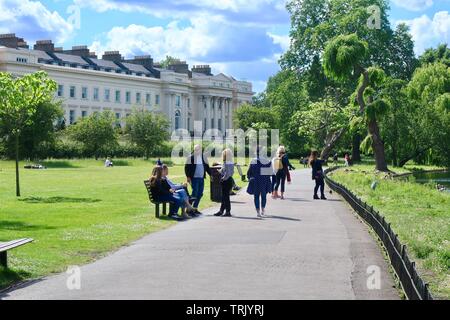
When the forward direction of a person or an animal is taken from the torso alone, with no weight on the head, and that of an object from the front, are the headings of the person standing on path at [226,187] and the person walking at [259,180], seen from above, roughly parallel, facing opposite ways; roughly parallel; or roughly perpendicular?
roughly perpendicular

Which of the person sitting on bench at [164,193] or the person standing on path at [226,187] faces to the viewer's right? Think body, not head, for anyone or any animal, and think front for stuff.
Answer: the person sitting on bench

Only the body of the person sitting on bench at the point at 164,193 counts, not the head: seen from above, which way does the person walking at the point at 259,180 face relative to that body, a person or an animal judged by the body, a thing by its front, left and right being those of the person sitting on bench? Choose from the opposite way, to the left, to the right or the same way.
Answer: to the left

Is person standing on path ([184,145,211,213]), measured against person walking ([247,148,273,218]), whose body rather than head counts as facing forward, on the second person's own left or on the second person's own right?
on the second person's own left

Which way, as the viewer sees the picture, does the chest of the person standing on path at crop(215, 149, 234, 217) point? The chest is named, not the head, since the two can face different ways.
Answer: to the viewer's left

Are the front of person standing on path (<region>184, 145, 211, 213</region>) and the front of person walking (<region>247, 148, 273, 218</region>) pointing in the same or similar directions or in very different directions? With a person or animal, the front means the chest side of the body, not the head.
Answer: very different directions

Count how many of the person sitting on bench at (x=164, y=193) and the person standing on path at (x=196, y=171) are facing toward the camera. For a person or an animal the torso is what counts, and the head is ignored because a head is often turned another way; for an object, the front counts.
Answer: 1

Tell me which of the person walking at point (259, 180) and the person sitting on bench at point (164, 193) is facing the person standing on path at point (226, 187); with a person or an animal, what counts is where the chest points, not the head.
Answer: the person sitting on bench

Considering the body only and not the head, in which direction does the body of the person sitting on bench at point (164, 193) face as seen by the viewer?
to the viewer's right

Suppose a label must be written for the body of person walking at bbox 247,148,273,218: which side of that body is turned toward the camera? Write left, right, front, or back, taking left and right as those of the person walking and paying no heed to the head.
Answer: back

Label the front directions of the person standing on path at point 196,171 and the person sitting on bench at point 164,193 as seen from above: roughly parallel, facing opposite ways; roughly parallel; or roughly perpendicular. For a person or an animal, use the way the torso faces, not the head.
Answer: roughly perpendicular

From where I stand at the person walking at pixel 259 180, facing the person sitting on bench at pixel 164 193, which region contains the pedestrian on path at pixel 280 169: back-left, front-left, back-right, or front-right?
back-right

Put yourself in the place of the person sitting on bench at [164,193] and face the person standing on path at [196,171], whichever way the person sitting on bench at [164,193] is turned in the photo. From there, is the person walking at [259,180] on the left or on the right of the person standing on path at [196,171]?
right

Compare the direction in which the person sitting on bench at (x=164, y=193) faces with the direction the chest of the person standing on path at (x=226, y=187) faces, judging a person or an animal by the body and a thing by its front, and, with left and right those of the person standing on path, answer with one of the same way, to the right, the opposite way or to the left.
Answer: the opposite way
